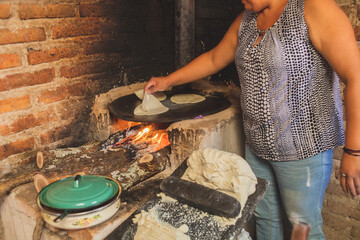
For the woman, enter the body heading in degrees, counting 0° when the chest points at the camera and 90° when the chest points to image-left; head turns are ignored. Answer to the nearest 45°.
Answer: approximately 45°

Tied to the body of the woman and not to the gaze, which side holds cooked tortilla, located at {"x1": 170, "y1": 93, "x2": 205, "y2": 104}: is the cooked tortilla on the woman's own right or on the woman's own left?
on the woman's own right

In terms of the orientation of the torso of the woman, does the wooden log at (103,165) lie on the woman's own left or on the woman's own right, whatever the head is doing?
on the woman's own right

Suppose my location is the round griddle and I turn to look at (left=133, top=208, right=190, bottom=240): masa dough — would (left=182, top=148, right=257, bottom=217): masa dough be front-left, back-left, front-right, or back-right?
front-left

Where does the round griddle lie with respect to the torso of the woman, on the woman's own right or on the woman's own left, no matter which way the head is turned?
on the woman's own right

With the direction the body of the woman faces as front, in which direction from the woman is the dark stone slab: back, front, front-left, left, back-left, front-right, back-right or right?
front

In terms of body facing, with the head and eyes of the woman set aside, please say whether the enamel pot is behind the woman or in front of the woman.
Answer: in front
